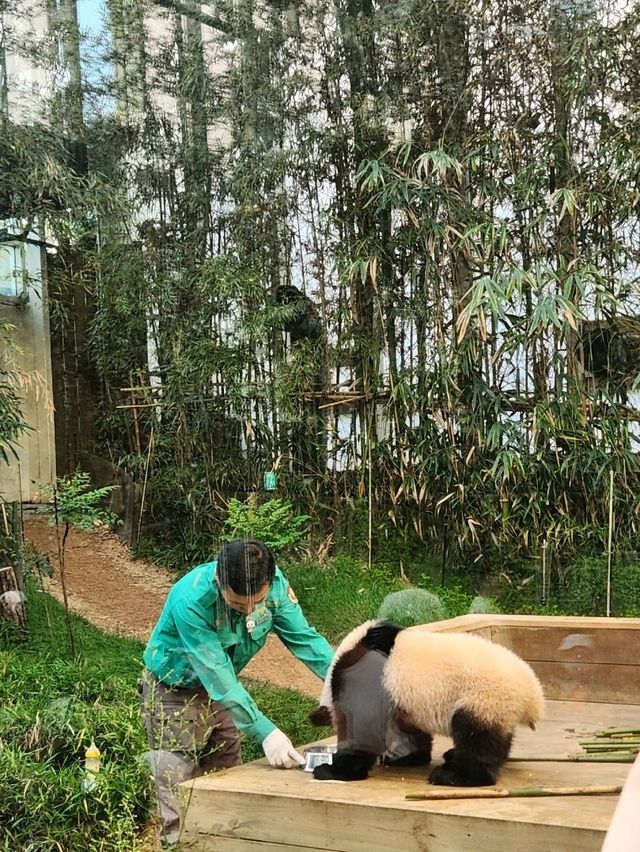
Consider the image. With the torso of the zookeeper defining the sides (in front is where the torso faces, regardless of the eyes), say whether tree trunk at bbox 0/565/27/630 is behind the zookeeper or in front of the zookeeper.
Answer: behind

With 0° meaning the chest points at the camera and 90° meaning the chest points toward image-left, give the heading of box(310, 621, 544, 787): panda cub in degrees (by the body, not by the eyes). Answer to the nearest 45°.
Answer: approximately 90°

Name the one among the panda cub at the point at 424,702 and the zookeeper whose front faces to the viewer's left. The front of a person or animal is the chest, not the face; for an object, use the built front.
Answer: the panda cub

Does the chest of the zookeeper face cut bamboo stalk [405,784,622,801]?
yes

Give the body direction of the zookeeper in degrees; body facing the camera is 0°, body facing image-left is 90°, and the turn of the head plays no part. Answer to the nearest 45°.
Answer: approximately 315°

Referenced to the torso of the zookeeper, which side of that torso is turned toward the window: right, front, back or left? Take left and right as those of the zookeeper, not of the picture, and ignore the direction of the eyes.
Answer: back

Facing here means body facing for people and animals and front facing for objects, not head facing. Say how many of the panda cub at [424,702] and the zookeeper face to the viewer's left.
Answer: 1
